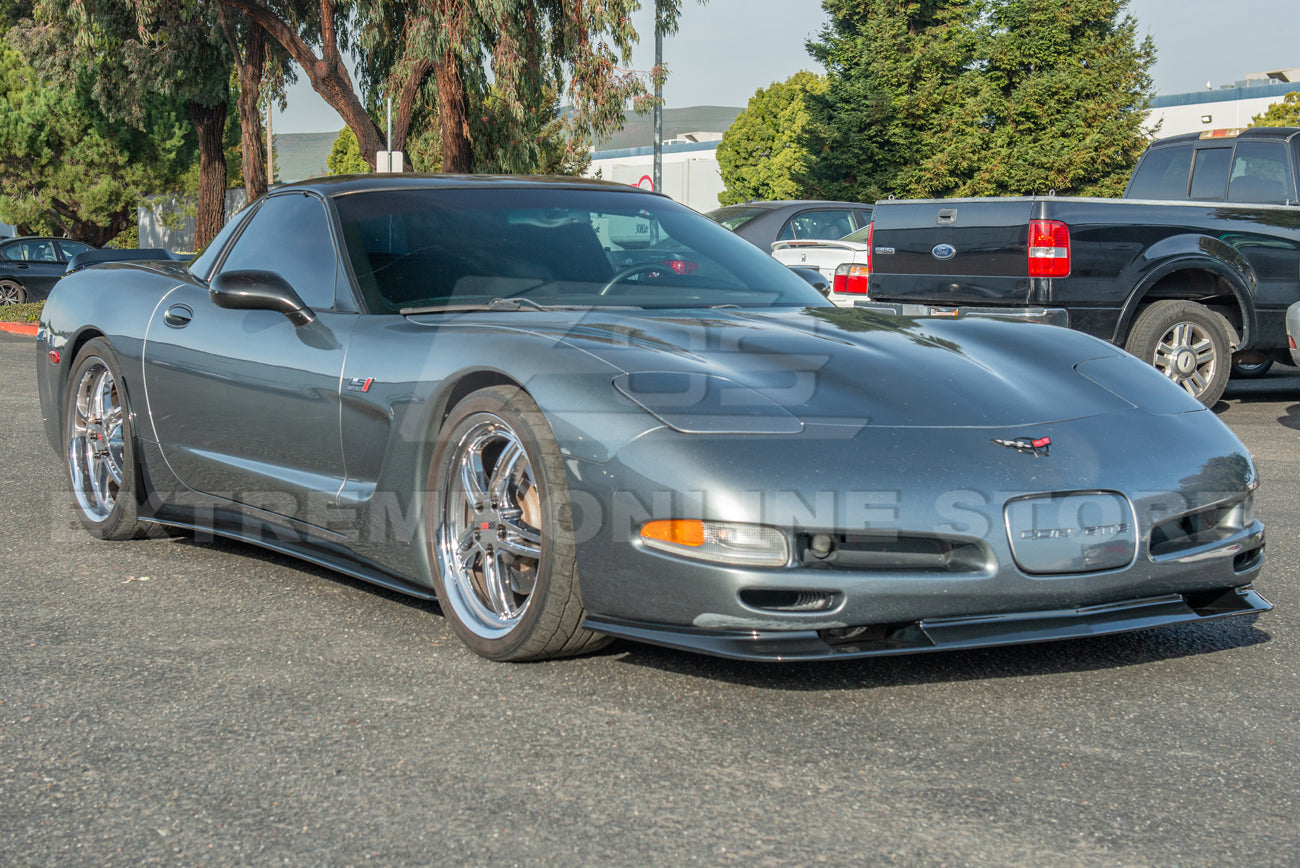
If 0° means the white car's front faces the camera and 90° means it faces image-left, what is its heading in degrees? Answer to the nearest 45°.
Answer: approximately 225°

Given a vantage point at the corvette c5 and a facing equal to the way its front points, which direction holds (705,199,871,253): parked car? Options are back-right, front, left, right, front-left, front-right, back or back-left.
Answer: back-left

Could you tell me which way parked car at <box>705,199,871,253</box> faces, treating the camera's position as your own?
facing away from the viewer and to the right of the viewer

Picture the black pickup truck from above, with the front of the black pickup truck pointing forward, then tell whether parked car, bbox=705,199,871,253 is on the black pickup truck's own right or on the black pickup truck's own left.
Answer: on the black pickup truck's own left

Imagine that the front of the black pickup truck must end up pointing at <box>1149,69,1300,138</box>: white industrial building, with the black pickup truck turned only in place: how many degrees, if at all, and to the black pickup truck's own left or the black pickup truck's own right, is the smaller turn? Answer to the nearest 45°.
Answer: approximately 45° to the black pickup truck's own left

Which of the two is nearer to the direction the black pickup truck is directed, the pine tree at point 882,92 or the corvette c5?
the pine tree

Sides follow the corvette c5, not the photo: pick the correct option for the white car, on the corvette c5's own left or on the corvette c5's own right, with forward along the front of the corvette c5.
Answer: on the corvette c5's own left

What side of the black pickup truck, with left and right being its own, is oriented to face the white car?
left

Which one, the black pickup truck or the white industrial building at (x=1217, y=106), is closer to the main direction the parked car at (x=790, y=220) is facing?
the white industrial building

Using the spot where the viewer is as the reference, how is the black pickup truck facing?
facing away from the viewer and to the right of the viewer

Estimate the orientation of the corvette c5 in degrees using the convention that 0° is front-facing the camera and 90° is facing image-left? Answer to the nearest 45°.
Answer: approximately 315°
